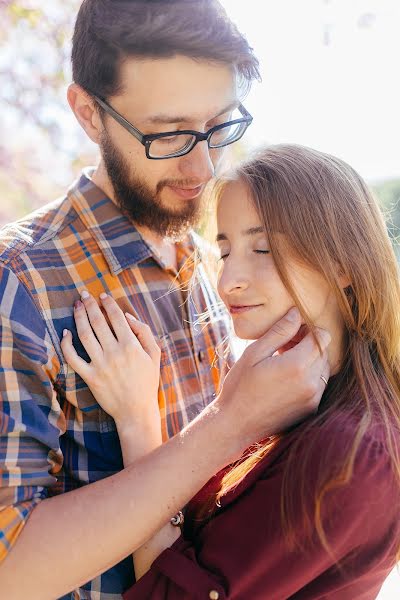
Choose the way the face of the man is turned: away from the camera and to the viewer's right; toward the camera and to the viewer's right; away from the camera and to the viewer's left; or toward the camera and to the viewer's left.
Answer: toward the camera and to the viewer's right

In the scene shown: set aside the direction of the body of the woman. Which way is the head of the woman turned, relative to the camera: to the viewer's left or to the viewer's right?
to the viewer's left

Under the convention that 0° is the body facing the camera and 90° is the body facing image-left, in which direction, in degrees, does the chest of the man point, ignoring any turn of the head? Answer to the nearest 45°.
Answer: approximately 315°
